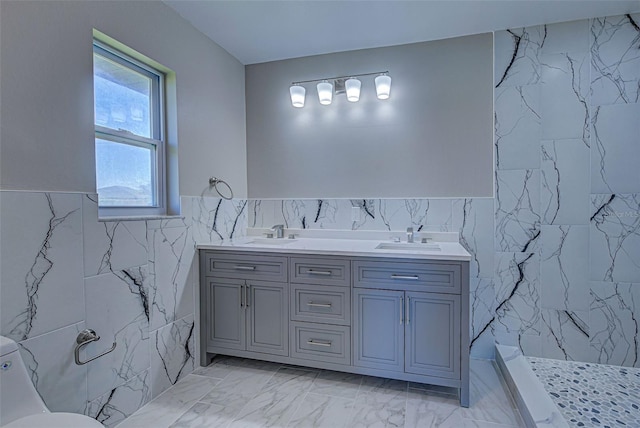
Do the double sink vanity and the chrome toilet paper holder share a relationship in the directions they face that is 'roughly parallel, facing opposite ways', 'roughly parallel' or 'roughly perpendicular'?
roughly perpendicular

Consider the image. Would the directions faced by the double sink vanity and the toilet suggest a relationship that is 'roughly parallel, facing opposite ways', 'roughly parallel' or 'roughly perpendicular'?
roughly perpendicular

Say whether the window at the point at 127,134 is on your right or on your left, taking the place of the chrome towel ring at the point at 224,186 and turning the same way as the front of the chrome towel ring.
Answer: on your right

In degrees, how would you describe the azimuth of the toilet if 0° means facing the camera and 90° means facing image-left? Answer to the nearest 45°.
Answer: approximately 315°

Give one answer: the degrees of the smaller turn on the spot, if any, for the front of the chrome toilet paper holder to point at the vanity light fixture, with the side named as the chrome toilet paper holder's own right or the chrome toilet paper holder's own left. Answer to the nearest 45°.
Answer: approximately 45° to the chrome toilet paper holder's own left

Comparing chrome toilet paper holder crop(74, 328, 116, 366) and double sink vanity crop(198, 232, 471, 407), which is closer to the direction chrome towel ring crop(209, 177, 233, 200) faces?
the double sink vanity

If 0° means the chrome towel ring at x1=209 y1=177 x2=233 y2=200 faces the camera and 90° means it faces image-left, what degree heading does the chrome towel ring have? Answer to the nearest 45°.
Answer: approximately 315°

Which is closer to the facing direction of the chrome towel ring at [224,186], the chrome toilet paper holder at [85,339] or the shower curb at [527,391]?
the shower curb

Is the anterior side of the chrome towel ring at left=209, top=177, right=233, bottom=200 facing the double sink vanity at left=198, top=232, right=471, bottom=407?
yes

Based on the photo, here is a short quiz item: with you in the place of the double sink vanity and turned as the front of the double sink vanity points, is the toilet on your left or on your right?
on your right

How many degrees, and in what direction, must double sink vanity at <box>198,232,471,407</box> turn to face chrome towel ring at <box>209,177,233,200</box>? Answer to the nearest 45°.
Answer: approximately 135° to its right

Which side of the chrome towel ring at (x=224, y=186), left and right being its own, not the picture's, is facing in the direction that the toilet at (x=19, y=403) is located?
right

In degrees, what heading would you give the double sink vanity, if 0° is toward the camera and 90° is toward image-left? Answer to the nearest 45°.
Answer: approximately 0°
